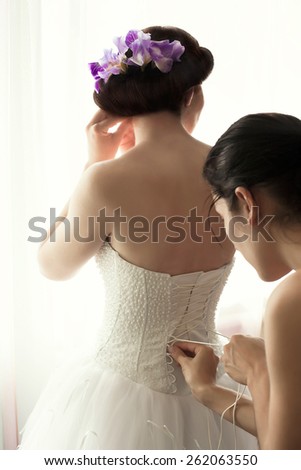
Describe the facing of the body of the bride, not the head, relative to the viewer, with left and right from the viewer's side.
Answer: facing away from the viewer and to the left of the viewer
